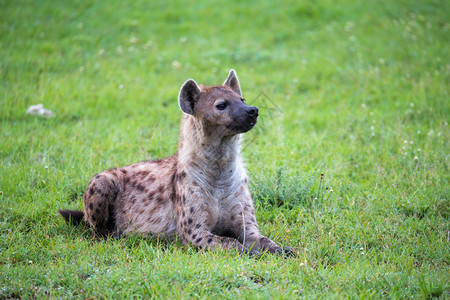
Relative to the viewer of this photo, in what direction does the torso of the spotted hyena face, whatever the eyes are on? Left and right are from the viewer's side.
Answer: facing the viewer and to the right of the viewer
